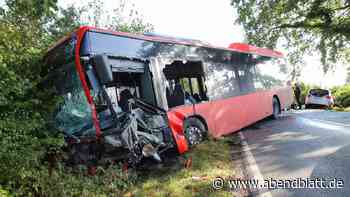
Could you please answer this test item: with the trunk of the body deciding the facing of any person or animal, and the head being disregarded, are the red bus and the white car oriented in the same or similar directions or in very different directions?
very different directions

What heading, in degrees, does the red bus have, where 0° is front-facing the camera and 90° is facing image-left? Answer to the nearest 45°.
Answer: approximately 45°

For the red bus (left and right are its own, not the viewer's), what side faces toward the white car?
back
